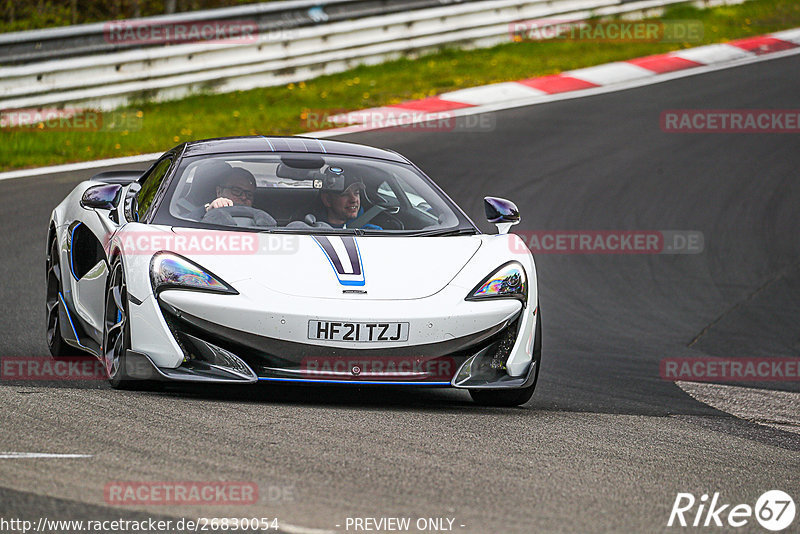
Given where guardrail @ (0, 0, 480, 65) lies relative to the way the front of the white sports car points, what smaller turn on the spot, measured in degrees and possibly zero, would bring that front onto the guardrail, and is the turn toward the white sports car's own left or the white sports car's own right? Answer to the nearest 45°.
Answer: approximately 180°

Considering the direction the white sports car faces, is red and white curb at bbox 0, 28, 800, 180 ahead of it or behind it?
behind

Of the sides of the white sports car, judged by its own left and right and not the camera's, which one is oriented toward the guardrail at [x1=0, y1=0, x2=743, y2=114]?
back

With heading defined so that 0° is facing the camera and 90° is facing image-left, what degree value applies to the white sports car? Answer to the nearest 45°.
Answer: approximately 0°
